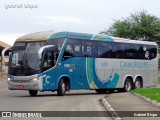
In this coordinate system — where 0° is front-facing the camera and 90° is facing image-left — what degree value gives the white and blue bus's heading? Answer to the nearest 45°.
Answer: approximately 45°
